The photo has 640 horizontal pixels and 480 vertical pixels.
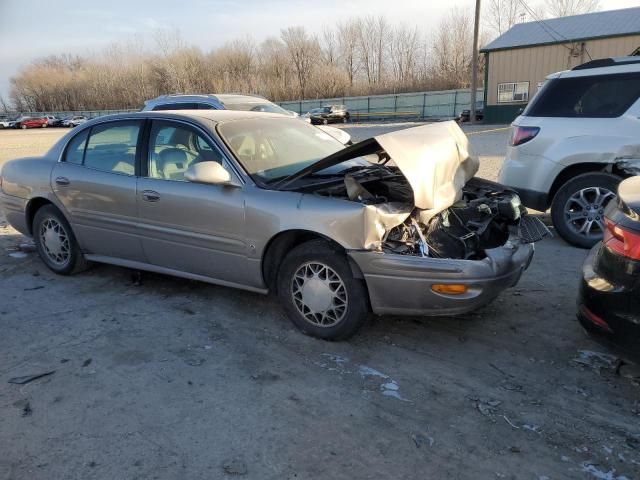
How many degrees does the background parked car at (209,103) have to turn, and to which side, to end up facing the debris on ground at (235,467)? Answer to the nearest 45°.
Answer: approximately 45° to its right

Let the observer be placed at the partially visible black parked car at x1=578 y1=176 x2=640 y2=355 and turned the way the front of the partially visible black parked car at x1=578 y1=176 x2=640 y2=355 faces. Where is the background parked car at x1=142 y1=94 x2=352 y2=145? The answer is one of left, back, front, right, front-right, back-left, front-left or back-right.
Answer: left

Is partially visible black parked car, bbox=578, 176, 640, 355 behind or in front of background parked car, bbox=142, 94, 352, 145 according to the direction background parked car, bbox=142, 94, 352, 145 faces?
in front

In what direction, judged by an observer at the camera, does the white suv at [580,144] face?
facing to the right of the viewer

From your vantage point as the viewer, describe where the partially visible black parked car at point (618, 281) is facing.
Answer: facing away from the viewer and to the right of the viewer

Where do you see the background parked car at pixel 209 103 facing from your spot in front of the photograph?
facing the viewer and to the right of the viewer

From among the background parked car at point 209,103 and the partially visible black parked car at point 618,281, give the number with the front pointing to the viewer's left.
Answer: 0

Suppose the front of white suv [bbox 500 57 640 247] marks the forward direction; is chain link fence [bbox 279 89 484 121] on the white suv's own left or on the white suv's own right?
on the white suv's own left

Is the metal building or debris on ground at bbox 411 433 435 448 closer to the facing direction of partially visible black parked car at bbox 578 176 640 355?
the metal building

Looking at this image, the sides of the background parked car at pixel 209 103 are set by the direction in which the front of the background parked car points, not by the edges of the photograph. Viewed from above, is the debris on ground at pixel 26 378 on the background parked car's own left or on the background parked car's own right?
on the background parked car's own right
